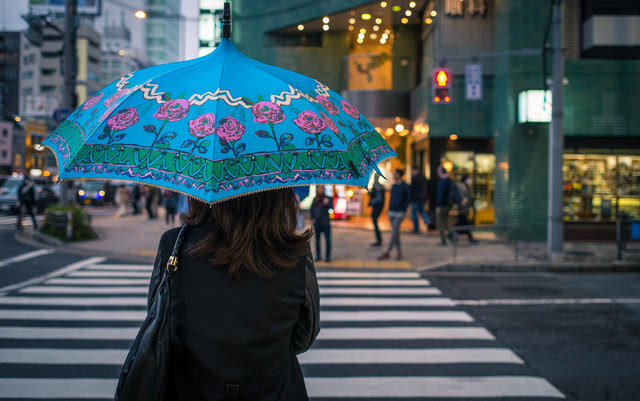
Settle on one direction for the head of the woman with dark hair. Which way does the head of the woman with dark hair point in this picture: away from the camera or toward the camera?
away from the camera

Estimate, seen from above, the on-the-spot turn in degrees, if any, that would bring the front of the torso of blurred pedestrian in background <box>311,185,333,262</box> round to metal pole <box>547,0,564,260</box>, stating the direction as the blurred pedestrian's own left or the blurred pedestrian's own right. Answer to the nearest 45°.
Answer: approximately 90° to the blurred pedestrian's own left

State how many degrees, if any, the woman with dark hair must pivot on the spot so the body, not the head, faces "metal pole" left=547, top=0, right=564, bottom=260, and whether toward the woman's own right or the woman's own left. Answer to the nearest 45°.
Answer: approximately 45° to the woman's own right

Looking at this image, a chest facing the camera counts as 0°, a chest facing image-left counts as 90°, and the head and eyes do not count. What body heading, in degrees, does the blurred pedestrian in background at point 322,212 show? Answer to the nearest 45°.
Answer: approximately 0°

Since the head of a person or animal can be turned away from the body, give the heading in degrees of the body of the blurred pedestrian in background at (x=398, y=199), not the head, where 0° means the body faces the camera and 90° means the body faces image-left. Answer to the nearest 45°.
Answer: approximately 45°

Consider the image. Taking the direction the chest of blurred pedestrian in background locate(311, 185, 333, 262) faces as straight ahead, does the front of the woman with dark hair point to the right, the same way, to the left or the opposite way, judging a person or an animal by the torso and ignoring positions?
the opposite way

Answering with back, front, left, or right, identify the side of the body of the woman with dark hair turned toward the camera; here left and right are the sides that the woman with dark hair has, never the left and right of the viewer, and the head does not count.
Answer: back

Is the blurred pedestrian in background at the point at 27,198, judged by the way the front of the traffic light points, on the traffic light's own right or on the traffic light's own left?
on the traffic light's own right
